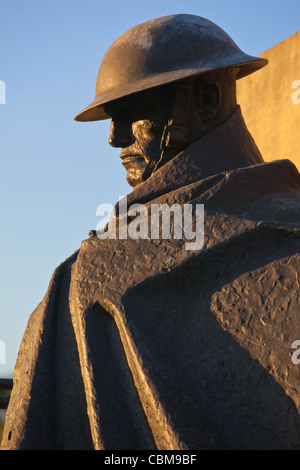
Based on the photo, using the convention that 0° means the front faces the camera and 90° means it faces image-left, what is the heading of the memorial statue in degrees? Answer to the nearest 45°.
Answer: approximately 90°
